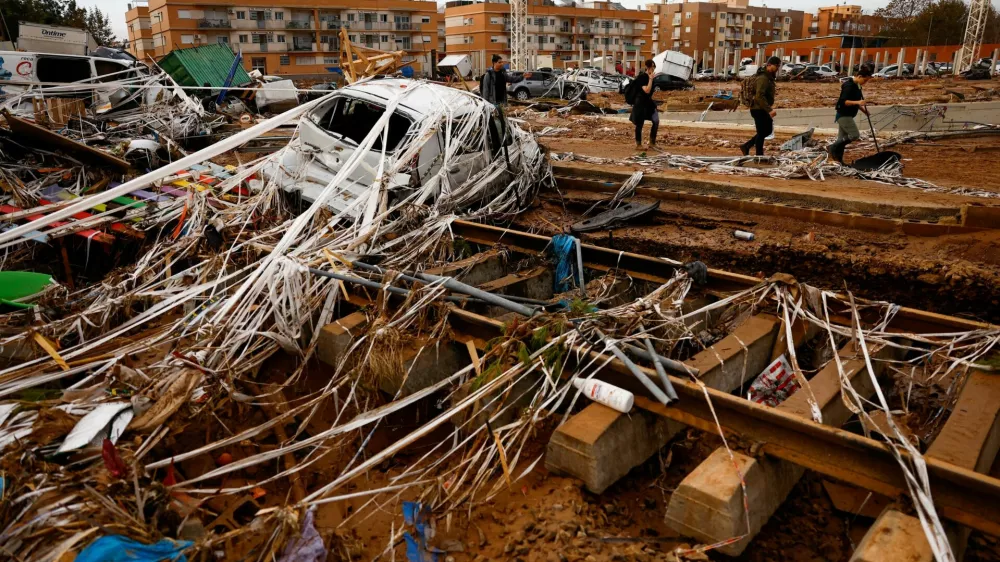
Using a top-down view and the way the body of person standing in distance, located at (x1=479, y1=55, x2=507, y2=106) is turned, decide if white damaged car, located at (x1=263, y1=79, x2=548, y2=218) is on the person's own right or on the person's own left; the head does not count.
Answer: on the person's own right

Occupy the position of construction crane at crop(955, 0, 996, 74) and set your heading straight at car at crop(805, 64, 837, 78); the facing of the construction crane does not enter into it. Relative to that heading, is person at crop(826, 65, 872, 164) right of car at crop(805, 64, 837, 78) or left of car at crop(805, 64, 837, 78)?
left

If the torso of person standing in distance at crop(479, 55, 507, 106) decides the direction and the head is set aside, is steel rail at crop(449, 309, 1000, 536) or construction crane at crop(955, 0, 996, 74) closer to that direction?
the steel rail

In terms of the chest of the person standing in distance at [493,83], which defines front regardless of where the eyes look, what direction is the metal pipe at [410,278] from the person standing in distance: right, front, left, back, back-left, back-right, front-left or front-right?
front-right

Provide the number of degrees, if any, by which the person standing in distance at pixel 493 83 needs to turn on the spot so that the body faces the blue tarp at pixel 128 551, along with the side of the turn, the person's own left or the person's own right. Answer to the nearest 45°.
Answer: approximately 45° to the person's own right

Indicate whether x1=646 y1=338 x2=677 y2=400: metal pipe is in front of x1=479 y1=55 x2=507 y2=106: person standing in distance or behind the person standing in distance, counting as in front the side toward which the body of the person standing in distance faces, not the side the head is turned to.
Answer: in front

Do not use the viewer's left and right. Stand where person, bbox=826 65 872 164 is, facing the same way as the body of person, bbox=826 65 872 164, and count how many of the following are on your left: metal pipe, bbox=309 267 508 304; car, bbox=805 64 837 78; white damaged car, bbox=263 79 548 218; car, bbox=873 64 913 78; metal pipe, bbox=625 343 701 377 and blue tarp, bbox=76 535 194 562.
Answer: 2

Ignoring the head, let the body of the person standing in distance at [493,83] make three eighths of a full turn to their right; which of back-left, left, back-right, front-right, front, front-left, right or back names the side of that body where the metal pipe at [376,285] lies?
left

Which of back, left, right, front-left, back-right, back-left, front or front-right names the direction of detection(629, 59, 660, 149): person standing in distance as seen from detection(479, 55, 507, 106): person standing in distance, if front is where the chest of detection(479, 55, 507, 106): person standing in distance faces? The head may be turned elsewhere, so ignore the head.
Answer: front-left
